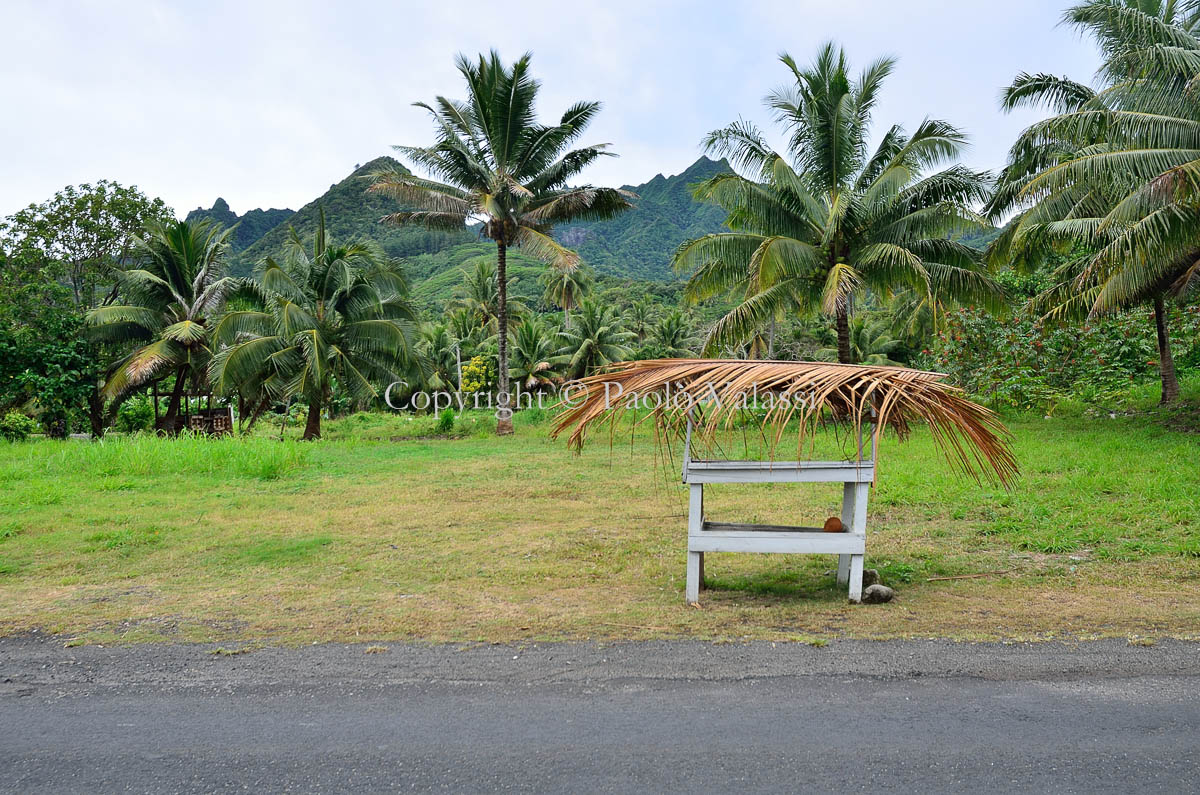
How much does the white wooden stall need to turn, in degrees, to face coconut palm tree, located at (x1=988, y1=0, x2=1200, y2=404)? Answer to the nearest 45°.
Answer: approximately 135° to its left

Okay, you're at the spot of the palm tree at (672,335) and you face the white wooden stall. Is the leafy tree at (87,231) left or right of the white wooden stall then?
right

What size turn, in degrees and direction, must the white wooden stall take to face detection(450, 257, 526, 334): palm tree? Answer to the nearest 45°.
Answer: approximately 135° to its right

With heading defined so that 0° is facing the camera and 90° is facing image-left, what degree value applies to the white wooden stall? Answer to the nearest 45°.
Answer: approximately 0°

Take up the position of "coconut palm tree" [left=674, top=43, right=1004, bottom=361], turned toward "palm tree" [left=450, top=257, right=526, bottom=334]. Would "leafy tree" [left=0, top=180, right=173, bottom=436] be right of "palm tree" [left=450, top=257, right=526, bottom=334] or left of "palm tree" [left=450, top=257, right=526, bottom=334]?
left

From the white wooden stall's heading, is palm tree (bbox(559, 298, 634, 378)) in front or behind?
behind

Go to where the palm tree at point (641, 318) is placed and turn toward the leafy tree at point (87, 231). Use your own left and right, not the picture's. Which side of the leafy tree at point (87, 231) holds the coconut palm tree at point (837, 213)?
left

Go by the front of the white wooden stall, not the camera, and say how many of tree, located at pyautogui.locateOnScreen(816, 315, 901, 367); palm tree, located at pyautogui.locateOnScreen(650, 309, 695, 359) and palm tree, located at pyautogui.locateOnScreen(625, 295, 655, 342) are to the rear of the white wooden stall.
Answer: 3

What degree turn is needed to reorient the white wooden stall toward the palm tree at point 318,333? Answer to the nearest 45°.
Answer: approximately 135° to its right

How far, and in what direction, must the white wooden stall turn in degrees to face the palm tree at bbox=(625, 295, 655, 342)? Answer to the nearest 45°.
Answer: approximately 180°

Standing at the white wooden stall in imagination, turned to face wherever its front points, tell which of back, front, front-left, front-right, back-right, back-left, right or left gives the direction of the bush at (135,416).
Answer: back-right
